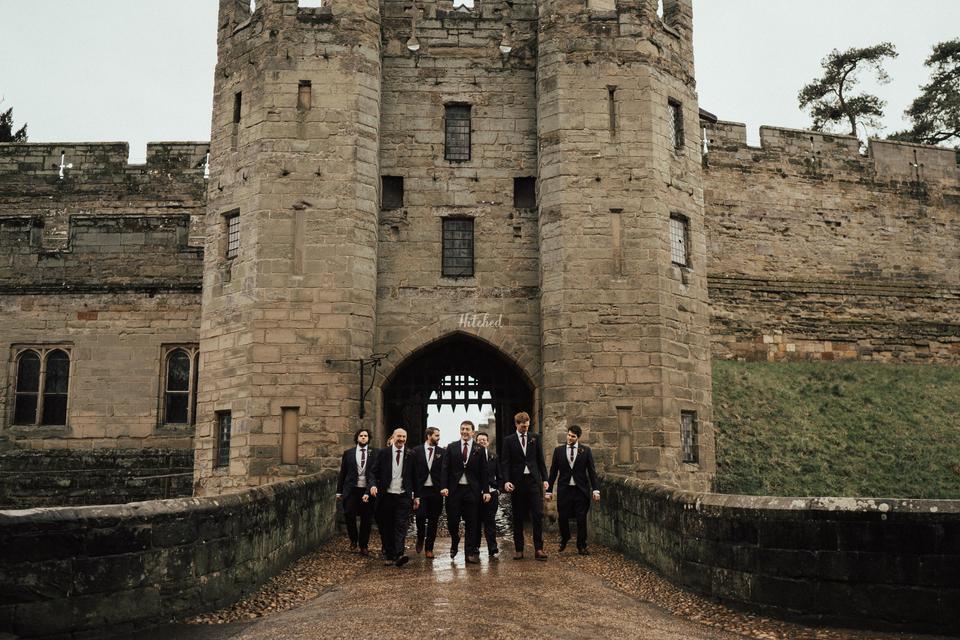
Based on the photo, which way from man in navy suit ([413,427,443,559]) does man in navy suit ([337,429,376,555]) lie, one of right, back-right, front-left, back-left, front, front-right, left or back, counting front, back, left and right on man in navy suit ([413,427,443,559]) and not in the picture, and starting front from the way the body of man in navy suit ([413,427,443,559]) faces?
back-right

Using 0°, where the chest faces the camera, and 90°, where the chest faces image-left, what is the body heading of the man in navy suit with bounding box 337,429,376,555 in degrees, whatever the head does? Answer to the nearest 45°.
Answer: approximately 0°

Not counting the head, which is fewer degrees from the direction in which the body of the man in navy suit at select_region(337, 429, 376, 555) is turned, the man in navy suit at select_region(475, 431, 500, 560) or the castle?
the man in navy suit

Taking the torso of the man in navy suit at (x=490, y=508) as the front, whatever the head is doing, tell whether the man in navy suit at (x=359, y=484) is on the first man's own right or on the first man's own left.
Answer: on the first man's own right

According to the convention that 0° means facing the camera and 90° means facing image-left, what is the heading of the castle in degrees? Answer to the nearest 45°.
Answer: approximately 0°

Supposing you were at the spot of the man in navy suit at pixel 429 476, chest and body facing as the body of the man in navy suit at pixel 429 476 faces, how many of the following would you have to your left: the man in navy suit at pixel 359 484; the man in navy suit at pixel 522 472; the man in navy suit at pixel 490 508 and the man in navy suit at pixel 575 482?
3

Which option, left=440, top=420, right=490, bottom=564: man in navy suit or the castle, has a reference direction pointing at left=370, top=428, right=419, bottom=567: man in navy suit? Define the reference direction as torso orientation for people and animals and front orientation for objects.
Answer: the castle

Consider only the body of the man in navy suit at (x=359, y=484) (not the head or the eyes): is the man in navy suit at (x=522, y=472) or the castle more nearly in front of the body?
the man in navy suit
